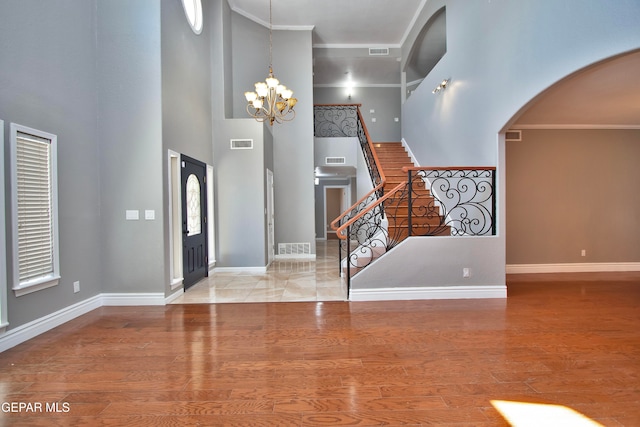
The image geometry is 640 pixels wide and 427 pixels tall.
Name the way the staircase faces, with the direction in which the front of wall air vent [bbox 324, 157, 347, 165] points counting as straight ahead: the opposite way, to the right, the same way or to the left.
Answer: the same way

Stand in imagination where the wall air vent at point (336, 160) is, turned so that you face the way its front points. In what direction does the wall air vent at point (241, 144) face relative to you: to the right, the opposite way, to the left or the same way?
the same way

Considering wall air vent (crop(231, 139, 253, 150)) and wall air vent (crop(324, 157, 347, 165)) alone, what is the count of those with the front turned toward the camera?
2

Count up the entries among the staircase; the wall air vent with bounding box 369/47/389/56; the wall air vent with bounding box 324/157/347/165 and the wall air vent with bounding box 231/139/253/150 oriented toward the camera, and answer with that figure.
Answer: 4

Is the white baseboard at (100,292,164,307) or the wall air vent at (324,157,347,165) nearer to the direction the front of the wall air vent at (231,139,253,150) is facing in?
the white baseboard

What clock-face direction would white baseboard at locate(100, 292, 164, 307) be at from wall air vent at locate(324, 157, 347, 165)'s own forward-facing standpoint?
The white baseboard is roughly at 1 o'clock from the wall air vent.

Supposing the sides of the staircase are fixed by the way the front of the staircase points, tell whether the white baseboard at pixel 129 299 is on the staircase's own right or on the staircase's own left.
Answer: on the staircase's own right

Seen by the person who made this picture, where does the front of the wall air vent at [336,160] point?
facing the viewer

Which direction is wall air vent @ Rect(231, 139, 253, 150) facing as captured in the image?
toward the camera

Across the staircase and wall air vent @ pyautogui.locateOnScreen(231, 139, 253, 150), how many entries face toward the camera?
2

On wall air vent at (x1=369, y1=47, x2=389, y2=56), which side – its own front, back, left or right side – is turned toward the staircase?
front

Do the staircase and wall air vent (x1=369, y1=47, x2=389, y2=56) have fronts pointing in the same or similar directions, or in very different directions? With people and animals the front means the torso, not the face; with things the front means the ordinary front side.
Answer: same or similar directions

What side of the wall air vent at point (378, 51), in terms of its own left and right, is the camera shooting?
front

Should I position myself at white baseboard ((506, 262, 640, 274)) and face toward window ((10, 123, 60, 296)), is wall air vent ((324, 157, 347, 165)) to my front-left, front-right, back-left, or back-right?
front-right
